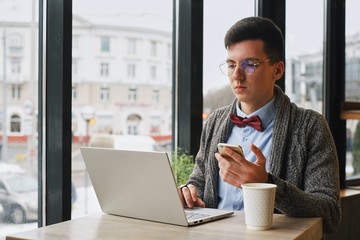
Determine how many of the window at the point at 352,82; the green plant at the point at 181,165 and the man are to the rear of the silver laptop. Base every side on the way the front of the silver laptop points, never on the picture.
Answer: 0

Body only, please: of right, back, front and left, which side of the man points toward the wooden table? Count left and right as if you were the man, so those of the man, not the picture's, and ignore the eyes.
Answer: front

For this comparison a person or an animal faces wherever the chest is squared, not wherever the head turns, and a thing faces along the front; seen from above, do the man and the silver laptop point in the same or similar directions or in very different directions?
very different directions

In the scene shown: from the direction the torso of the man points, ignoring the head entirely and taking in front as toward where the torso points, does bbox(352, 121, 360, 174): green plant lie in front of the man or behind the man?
behind

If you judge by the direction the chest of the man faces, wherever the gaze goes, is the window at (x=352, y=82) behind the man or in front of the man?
behind

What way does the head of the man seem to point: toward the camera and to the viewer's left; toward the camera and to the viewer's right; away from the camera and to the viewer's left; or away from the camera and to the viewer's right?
toward the camera and to the viewer's left

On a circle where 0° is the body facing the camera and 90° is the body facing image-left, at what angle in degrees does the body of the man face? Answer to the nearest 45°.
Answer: approximately 45°

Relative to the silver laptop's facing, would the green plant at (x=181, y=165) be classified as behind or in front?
in front

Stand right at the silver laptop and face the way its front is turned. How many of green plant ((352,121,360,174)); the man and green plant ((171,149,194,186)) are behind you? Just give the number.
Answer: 0

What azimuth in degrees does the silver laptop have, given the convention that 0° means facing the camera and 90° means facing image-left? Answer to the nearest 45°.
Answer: approximately 225°

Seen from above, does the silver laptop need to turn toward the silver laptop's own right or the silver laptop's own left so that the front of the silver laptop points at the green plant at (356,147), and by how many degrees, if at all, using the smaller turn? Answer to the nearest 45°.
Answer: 0° — it already faces it

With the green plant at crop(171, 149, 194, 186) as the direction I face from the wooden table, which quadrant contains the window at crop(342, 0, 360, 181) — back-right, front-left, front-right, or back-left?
front-right
